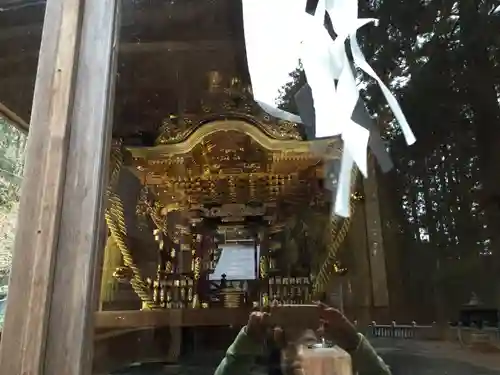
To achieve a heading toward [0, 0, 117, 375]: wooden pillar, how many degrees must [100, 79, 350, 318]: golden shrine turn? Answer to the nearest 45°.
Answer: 0° — it already faces it

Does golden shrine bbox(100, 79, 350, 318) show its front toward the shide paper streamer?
yes

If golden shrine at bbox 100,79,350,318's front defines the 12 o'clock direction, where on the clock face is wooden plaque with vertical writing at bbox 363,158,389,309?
The wooden plaque with vertical writing is roughly at 10 o'clock from the golden shrine.

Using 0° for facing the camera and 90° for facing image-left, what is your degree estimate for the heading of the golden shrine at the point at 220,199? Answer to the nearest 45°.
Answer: approximately 0°
